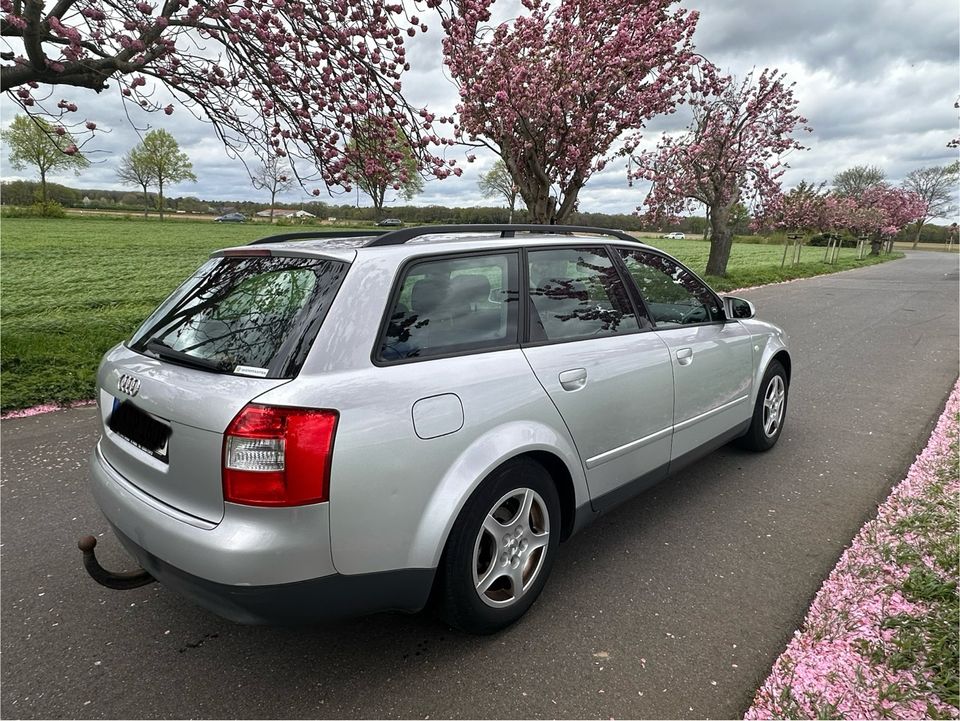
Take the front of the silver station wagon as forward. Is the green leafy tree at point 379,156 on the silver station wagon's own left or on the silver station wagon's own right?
on the silver station wagon's own left

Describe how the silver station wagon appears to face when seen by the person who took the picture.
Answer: facing away from the viewer and to the right of the viewer
